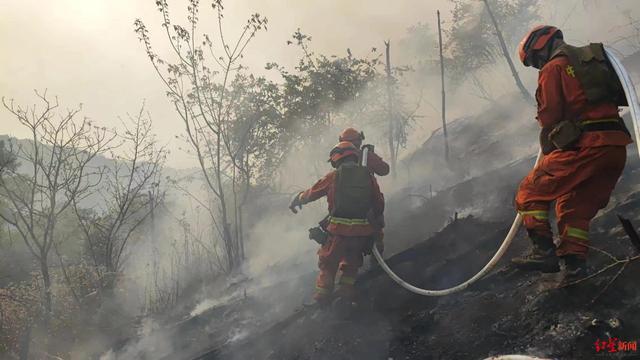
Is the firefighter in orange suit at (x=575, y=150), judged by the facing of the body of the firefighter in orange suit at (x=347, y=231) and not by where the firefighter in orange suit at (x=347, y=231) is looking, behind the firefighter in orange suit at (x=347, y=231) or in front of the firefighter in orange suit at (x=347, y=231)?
behind

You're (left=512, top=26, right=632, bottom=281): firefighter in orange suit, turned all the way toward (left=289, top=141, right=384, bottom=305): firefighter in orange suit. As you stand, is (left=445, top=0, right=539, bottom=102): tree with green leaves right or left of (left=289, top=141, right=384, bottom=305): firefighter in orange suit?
right

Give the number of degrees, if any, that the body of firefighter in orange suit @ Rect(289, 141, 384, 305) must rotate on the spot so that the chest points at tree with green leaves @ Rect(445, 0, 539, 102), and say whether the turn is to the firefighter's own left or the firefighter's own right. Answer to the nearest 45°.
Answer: approximately 45° to the firefighter's own right

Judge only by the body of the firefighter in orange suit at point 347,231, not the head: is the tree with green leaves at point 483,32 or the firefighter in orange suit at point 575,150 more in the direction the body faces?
the tree with green leaves

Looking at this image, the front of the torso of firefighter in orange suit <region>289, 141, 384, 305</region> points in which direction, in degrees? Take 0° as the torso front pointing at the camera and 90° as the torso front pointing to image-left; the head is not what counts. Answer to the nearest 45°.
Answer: approximately 180°
